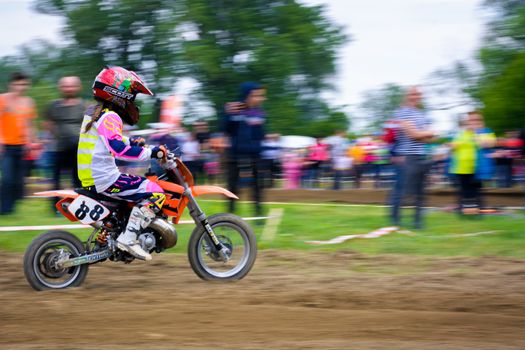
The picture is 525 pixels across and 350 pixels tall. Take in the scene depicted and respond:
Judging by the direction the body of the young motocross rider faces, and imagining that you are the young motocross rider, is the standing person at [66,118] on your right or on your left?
on your left

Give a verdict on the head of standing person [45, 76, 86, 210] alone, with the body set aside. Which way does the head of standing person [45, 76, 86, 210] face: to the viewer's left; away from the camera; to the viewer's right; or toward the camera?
toward the camera

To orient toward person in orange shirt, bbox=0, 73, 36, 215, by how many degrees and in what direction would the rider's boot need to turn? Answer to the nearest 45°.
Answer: approximately 90° to its left

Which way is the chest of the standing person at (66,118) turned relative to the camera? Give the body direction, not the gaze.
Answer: toward the camera

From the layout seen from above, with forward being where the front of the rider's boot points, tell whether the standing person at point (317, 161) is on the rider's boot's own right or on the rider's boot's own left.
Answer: on the rider's boot's own left

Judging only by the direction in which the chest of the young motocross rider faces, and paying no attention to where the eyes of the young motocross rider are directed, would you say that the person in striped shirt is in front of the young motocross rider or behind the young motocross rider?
in front

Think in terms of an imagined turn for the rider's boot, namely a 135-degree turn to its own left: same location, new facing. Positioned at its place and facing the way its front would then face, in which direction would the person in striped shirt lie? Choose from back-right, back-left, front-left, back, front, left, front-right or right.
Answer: right

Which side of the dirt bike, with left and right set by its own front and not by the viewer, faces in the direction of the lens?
right

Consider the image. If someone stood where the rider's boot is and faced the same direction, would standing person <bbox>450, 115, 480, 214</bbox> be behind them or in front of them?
in front

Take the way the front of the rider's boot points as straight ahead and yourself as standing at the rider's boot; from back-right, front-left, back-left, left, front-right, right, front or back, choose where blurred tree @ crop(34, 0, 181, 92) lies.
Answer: left

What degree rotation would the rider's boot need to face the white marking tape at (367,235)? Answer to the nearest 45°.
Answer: approximately 45° to its left

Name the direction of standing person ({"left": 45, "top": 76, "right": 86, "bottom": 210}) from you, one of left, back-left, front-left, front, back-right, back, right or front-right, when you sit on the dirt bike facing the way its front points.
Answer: left

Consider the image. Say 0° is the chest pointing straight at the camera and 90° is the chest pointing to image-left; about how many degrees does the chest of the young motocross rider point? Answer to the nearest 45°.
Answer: approximately 270°

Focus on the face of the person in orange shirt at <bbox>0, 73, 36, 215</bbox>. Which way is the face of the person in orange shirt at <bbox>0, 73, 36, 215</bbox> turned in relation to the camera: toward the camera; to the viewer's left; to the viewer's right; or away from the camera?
toward the camera

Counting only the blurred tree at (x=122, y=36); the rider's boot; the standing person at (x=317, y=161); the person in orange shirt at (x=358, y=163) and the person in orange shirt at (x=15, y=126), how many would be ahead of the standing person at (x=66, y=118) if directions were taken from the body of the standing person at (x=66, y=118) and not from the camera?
1

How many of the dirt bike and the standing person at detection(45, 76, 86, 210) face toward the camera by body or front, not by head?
1

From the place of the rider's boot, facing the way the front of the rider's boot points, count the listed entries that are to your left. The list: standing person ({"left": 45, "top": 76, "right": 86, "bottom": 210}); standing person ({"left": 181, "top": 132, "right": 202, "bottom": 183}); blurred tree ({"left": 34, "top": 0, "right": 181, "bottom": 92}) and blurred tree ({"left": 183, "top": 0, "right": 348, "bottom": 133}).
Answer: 4

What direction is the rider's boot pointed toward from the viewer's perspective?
to the viewer's right

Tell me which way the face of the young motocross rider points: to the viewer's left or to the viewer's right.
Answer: to the viewer's right

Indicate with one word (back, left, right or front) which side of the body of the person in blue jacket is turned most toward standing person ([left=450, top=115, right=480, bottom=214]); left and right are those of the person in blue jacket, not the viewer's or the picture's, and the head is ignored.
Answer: left

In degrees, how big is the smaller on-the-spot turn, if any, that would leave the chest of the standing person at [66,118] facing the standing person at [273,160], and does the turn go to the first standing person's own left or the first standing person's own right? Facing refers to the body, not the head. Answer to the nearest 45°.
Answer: approximately 135° to the first standing person's own left
